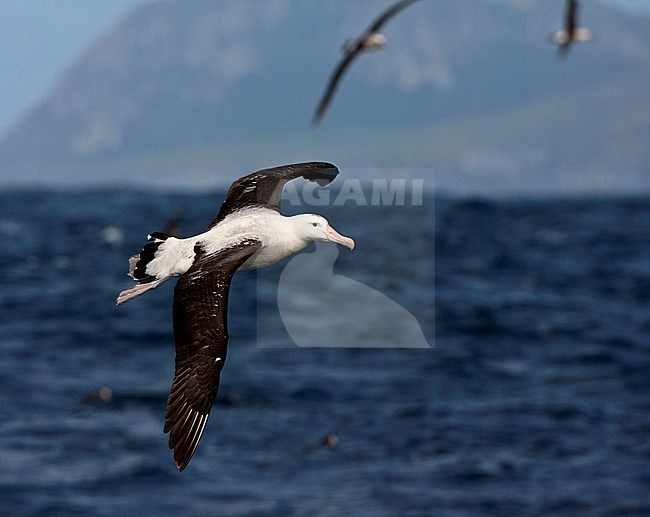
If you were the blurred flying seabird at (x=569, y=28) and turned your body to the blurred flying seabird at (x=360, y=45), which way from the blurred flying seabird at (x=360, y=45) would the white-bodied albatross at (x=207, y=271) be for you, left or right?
left

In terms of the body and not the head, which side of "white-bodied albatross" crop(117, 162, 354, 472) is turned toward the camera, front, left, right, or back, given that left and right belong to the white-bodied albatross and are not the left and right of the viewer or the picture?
right

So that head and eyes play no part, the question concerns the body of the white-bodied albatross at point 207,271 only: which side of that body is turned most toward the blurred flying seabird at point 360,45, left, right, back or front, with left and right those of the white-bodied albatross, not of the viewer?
left

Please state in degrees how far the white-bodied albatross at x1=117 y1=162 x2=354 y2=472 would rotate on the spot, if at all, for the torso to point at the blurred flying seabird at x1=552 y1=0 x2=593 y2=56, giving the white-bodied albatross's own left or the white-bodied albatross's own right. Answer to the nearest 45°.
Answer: approximately 45° to the white-bodied albatross's own left
